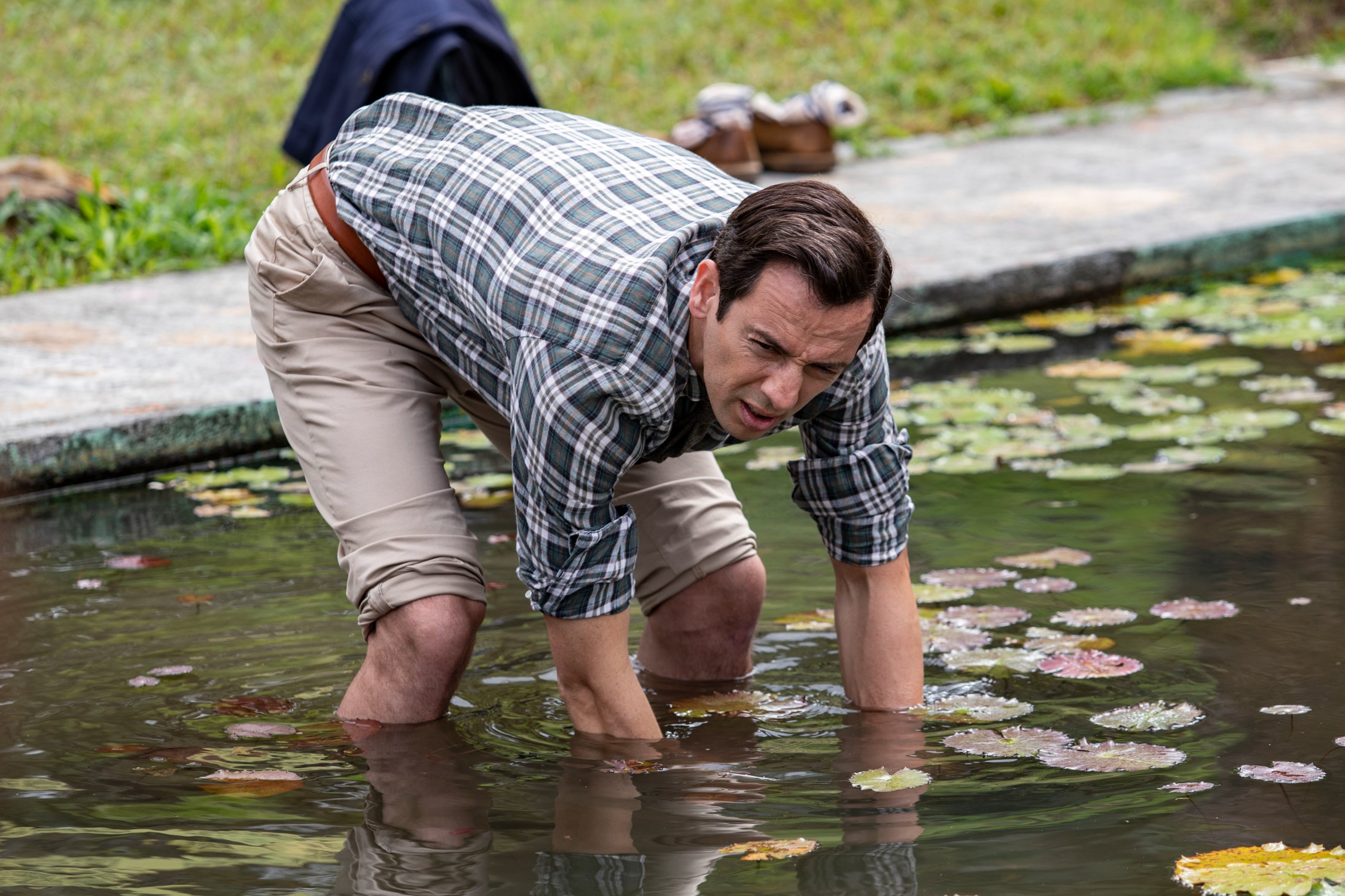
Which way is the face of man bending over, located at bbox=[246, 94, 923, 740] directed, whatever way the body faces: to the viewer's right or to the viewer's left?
to the viewer's right

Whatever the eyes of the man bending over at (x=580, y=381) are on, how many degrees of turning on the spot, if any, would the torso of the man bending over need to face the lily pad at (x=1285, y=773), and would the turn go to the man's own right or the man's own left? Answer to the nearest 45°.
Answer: approximately 45° to the man's own left

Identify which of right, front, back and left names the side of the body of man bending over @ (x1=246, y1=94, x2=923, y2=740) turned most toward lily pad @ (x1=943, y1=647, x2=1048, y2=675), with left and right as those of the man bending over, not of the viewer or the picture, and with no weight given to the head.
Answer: left

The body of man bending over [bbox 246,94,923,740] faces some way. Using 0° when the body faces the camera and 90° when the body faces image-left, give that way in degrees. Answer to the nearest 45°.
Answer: approximately 315°

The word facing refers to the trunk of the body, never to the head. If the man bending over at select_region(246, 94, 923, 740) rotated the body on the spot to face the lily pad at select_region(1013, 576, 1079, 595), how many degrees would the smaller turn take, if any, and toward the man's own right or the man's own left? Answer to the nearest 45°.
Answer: approximately 90° to the man's own left

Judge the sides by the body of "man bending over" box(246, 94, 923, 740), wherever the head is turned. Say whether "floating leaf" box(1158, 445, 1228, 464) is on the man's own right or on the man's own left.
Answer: on the man's own left

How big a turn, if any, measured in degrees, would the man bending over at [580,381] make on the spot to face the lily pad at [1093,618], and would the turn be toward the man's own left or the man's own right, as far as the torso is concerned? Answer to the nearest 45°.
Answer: approximately 90° to the man's own left

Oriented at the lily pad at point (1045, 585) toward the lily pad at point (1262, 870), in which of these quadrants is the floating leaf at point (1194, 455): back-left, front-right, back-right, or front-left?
back-left
